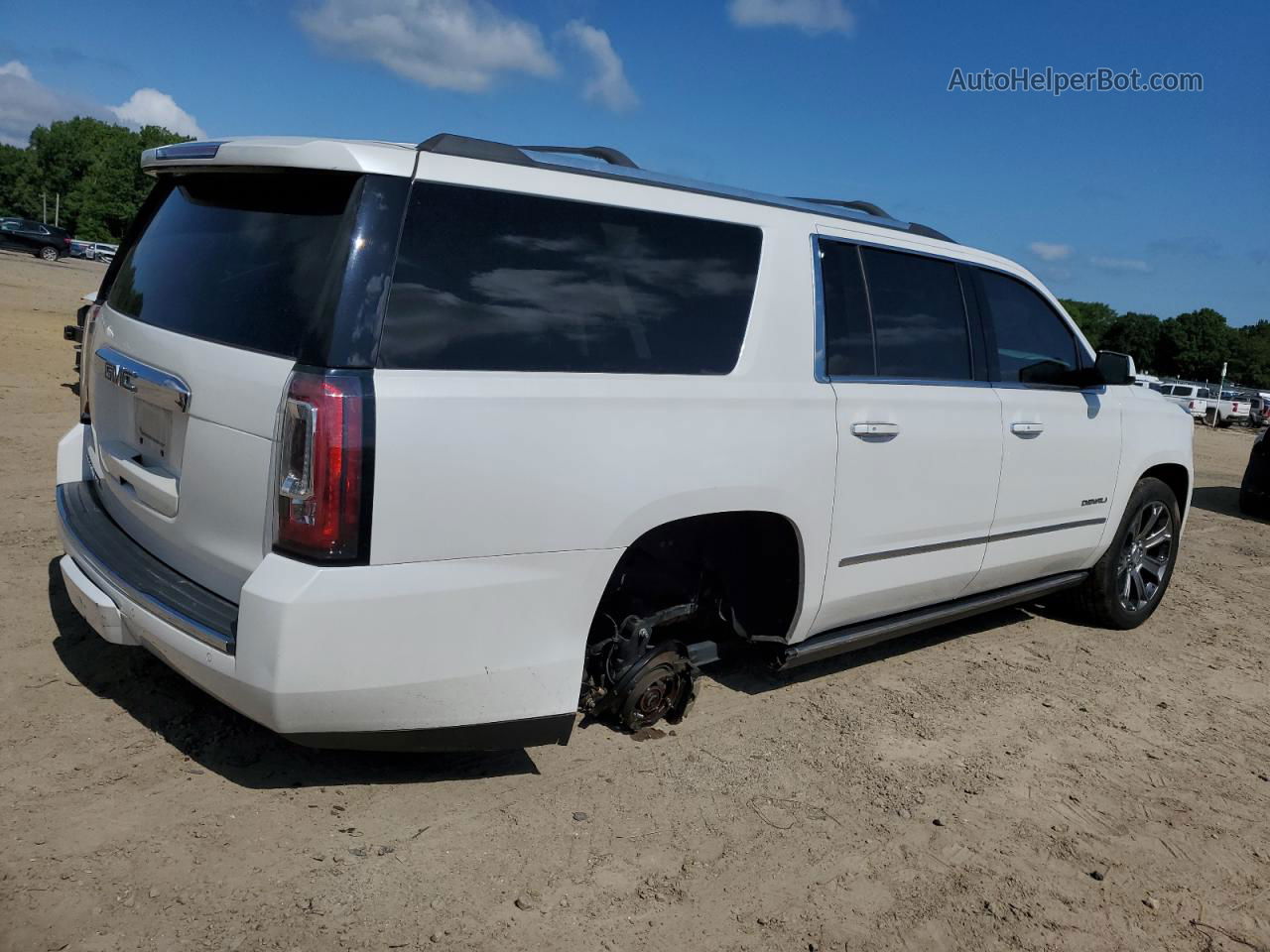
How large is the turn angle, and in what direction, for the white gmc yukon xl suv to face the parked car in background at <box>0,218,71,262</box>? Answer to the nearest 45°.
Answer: approximately 90° to its left

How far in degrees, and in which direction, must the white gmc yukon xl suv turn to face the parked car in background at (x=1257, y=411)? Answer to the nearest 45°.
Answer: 0° — it already faces it

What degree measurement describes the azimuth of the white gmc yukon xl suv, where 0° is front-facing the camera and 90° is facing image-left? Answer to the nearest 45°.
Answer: approximately 225°

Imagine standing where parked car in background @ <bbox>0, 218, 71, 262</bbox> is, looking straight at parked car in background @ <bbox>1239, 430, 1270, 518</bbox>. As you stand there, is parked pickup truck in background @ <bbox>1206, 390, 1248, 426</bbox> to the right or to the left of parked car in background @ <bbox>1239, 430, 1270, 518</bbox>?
left

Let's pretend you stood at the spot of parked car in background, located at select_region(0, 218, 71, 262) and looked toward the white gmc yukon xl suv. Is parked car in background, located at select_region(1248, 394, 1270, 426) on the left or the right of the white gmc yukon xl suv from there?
left

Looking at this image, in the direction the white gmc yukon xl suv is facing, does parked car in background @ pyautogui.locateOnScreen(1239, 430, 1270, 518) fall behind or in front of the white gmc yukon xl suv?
in front

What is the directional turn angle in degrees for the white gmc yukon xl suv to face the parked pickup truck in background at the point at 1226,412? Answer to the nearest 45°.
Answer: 0° — it already faces it
